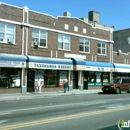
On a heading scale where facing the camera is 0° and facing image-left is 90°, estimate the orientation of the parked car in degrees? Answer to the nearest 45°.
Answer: approximately 45°

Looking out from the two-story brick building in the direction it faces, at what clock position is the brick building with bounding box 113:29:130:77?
The brick building is roughly at 9 o'clock from the two-story brick building.

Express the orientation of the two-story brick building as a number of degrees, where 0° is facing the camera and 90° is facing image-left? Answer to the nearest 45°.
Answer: approximately 315°

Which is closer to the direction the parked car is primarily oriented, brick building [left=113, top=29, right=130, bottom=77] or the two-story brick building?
the two-story brick building

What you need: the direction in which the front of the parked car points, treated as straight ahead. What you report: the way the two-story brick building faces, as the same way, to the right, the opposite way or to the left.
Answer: to the left

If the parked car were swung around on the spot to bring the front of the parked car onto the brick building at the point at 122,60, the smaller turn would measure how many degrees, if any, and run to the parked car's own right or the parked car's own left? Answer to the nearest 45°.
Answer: approximately 135° to the parked car's own right

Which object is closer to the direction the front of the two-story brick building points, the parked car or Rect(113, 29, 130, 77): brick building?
the parked car
